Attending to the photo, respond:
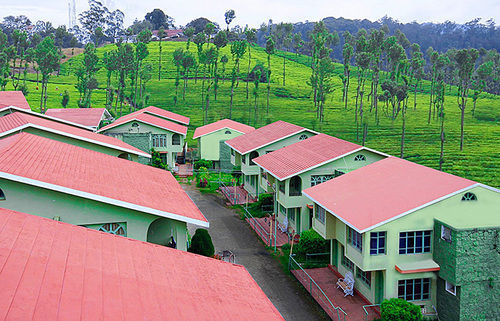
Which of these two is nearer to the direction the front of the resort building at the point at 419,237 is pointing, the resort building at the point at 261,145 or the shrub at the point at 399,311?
the shrub

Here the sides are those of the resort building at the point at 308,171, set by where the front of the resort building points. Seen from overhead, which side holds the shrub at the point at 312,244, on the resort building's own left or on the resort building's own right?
on the resort building's own left

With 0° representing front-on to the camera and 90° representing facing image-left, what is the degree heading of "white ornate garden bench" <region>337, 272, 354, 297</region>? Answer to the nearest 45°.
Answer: approximately 45°

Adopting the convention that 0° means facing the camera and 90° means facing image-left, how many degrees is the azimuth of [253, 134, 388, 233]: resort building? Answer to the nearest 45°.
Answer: approximately 45°

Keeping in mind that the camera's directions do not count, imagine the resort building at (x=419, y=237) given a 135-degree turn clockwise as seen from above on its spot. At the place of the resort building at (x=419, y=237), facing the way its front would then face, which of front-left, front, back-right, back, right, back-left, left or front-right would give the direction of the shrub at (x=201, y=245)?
left

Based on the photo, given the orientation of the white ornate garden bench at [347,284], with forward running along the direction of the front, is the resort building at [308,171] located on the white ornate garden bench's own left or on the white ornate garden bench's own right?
on the white ornate garden bench's own right

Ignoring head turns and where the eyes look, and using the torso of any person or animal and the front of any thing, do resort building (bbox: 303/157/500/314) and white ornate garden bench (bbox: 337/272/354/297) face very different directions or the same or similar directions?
same or similar directions

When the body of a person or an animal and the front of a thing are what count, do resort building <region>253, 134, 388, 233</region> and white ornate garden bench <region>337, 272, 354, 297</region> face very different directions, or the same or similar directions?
same or similar directions

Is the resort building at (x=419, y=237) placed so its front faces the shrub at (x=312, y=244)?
no

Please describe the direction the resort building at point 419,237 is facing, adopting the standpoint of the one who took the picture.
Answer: facing the viewer and to the left of the viewer

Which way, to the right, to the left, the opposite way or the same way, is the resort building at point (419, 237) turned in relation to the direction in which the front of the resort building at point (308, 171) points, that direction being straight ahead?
the same way

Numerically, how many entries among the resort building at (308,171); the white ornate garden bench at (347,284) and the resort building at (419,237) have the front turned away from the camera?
0

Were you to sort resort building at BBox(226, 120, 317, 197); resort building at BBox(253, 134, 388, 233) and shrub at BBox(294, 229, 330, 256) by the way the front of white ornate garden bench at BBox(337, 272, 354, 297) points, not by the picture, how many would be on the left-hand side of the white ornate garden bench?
0
